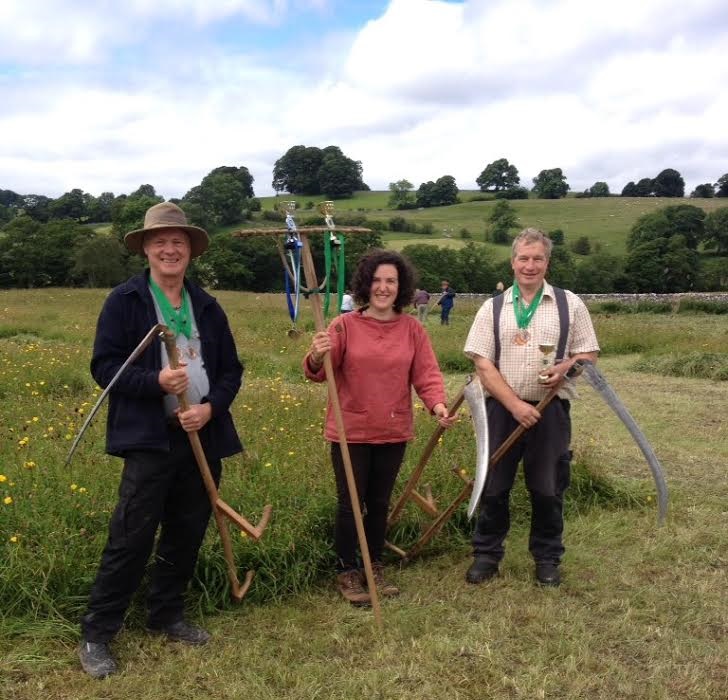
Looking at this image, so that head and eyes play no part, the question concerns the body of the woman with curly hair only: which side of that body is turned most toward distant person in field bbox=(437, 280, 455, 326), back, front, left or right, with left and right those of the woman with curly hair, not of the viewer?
back

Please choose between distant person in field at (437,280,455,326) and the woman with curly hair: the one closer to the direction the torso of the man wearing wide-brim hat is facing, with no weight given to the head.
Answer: the woman with curly hair

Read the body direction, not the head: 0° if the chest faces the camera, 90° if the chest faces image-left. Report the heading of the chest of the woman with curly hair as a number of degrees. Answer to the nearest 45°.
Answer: approximately 0°

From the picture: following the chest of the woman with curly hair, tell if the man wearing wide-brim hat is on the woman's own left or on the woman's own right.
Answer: on the woman's own right

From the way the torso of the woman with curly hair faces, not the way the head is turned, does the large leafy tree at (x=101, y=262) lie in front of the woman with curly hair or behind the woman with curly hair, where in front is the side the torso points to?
behind

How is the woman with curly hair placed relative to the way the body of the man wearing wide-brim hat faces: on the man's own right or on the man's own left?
on the man's own left

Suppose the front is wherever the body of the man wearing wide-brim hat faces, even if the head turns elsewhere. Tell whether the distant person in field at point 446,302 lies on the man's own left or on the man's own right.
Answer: on the man's own left
